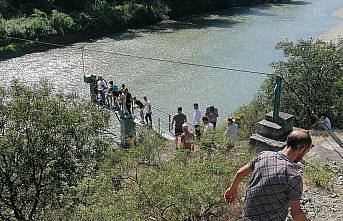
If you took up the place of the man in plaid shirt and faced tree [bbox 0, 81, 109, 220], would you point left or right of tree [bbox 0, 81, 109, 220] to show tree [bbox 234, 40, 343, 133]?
right

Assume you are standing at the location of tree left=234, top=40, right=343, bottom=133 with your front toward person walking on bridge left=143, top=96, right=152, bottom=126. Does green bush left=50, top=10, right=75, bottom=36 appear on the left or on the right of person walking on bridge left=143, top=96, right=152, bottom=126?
right

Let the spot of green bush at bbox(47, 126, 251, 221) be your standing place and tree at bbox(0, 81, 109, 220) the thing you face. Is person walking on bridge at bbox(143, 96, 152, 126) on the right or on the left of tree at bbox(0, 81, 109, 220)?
right

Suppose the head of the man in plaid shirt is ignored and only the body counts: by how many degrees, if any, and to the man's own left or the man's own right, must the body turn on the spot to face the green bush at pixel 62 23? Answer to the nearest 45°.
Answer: approximately 90° to the man's own left

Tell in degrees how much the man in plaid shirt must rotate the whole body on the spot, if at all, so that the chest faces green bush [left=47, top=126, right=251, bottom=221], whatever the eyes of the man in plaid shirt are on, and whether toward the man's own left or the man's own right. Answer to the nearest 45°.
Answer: approximately 90° to the man's own left

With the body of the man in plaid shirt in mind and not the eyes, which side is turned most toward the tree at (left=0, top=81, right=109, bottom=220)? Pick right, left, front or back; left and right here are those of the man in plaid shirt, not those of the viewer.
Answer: left

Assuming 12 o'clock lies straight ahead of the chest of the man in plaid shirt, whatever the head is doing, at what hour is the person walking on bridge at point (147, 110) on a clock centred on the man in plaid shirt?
The person walking on bridge is roughly at 10 o'clock from the man in plaid shirt.

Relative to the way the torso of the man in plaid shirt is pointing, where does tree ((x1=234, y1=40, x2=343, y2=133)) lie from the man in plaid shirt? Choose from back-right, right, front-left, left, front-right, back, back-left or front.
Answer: front-left
